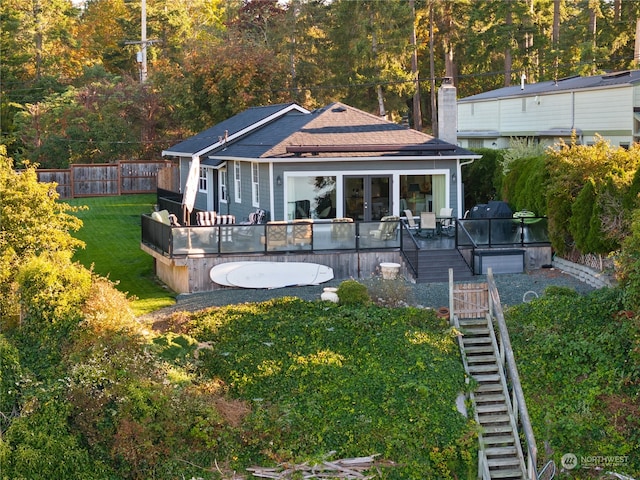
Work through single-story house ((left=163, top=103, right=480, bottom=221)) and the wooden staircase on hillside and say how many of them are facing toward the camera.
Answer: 2

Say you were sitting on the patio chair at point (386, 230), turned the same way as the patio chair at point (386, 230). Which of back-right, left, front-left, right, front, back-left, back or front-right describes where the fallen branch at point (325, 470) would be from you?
front-left

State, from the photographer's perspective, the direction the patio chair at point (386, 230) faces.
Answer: facing the viewer and to the left of the viewer

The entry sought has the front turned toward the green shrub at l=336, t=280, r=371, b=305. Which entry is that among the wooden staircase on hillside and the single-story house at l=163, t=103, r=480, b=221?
the single-story house

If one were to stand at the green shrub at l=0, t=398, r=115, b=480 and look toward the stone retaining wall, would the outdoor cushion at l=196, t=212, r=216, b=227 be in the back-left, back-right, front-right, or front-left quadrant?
front-left

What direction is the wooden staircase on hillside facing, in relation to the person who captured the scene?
facing the viewer

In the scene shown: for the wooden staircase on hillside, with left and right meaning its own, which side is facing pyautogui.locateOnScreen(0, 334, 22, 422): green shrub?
right

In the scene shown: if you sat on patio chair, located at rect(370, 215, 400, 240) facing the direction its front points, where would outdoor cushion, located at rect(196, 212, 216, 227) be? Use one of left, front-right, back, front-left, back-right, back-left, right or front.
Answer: front-right

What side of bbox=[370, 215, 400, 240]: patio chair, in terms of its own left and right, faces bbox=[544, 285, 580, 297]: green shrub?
left

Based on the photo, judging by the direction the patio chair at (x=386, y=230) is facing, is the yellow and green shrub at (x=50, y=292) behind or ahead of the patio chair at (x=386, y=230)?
ahead

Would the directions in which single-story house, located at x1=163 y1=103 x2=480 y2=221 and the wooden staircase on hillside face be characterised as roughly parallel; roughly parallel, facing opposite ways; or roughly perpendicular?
roughly parallel

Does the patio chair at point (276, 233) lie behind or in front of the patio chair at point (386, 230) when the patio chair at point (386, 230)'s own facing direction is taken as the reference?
in front

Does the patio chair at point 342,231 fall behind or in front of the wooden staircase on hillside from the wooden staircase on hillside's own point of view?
behind

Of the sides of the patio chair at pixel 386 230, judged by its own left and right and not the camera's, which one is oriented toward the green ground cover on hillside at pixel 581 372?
left

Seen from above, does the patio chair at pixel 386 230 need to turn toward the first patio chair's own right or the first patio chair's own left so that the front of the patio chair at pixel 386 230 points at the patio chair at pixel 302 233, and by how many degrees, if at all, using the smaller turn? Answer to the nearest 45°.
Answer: approximately 45° to the first patio chair's own right

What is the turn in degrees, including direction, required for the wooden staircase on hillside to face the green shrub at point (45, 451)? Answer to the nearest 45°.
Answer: approximately 45° to its right
